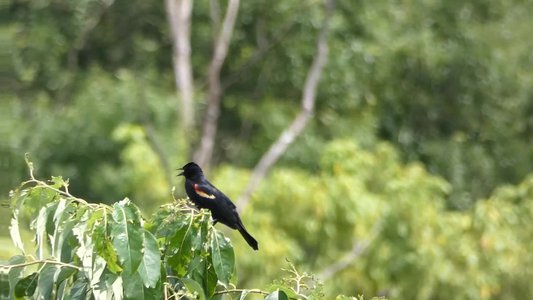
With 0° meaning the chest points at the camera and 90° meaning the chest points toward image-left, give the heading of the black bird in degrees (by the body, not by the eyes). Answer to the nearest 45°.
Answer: approximately 90°
